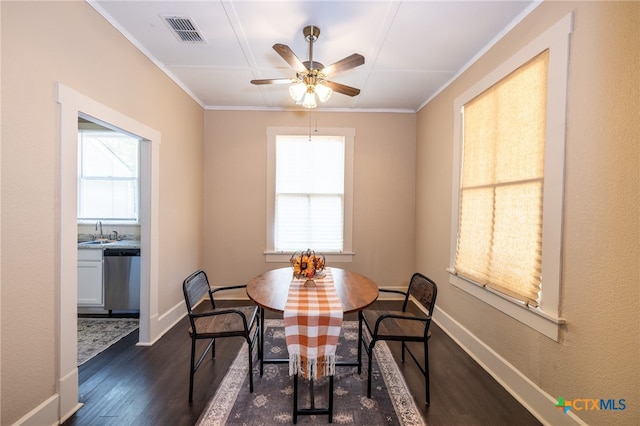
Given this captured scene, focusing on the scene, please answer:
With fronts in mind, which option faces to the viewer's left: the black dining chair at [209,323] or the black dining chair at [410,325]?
the black dining chair at [410,325]

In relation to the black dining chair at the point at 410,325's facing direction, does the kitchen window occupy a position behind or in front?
in front

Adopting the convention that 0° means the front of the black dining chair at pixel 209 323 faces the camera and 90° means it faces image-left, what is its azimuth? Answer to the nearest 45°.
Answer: approximately 270°

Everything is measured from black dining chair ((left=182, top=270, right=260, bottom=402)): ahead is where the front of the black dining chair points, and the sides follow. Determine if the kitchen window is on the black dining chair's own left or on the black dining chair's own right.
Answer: on the black dining chair's own left

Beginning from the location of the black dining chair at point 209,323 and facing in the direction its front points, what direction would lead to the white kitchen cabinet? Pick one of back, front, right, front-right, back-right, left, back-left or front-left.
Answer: back-left

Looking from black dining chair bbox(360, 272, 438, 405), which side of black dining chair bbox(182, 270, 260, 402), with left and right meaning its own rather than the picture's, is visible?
front

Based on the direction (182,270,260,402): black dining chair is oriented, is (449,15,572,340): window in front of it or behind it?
in front

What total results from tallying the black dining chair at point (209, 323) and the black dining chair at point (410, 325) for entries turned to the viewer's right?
1

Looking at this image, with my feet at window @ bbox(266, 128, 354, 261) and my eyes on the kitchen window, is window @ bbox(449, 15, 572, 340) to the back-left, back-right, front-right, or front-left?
back-left

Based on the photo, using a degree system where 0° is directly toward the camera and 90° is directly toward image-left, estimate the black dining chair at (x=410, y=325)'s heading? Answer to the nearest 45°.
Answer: approximately 90°

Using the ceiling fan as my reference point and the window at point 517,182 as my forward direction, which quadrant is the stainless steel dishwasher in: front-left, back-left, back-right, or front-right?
back-left
